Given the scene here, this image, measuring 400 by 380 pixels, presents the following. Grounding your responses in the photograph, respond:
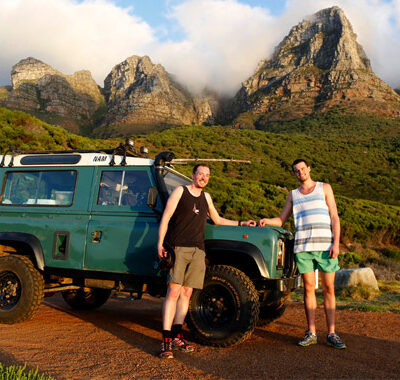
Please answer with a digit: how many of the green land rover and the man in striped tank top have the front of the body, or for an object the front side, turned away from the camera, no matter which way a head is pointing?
0

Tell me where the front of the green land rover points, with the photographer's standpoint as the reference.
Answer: facing the viewer and to the right of the viewer

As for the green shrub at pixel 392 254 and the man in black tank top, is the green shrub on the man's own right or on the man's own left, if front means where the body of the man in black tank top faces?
on the man's own left

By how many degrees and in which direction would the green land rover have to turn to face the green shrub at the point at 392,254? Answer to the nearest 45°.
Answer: approximately 90° to its left

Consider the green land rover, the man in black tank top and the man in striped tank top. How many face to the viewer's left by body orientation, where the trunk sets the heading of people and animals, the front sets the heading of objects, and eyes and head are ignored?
0

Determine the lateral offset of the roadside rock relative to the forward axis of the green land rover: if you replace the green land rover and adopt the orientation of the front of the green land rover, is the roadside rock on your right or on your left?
on your left

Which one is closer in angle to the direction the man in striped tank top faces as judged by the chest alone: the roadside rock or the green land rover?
the green land rover

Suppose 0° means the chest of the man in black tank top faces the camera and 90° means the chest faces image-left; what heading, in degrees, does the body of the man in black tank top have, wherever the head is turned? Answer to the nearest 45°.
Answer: approximately 315°

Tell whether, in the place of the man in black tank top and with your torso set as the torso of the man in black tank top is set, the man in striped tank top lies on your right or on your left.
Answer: on your left

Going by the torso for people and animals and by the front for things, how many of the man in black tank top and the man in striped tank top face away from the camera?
0

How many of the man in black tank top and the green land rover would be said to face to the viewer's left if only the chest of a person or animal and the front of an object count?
0

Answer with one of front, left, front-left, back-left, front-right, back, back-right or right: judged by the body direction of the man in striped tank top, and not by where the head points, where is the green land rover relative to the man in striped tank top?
right

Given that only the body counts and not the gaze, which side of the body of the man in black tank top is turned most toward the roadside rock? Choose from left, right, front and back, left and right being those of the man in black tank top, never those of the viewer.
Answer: left

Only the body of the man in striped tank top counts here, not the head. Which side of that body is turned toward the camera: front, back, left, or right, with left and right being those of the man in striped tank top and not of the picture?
front

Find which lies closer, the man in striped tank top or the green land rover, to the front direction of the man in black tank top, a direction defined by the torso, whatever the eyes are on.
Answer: the man in striped tank top
